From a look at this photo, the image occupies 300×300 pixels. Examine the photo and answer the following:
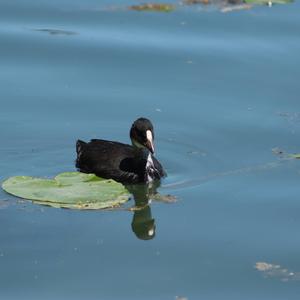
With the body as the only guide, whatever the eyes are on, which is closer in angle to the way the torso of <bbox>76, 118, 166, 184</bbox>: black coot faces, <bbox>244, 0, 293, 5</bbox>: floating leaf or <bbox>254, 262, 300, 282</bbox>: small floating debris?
the small floating debris

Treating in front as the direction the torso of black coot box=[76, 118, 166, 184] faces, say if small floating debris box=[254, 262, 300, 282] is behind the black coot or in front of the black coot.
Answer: in front

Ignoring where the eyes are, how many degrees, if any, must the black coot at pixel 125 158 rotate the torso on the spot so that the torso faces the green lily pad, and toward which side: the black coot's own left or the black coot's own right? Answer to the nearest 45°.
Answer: approximately 90° to the black coot's own right

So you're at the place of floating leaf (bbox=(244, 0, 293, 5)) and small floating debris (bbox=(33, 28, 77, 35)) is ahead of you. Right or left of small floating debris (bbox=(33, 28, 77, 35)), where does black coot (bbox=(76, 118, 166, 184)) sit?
left

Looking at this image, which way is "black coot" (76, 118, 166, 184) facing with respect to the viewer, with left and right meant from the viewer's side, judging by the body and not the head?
facing the viewer and to the right of the viewer

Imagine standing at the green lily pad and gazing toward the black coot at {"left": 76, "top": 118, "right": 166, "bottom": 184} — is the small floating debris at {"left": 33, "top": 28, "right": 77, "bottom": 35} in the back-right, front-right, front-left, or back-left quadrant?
front-left

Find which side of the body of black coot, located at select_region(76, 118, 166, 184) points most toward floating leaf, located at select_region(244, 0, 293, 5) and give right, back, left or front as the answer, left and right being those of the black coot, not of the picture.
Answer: left

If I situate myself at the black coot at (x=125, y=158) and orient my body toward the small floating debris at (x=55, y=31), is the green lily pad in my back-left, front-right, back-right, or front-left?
back-left

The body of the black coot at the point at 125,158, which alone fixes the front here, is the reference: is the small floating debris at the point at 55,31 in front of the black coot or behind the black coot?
behind

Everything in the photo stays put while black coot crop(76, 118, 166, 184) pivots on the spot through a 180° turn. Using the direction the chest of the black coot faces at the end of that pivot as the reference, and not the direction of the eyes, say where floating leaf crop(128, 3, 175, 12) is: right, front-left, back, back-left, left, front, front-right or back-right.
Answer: front-right
